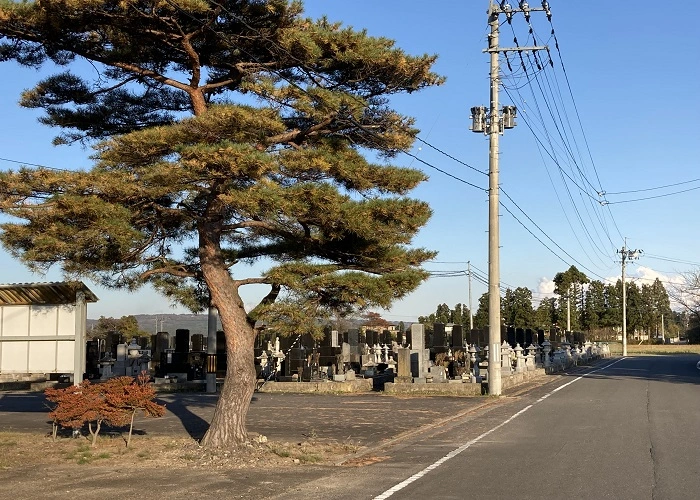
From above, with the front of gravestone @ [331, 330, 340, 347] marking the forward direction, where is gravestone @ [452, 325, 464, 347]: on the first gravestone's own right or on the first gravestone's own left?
on the first gravestone's own left

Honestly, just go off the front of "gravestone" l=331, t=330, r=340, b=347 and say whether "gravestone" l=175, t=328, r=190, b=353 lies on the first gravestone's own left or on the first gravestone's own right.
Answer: on the first gravestone's own right

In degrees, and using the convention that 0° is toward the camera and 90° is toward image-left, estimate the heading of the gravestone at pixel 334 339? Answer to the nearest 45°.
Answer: approximately 0°

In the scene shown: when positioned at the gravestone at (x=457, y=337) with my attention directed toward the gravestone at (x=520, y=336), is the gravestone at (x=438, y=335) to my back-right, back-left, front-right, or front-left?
back-left

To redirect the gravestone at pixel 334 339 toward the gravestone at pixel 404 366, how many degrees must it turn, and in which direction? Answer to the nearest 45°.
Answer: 0° — it already faces it

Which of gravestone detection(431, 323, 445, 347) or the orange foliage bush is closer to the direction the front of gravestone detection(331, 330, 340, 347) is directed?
the orange foliage bush

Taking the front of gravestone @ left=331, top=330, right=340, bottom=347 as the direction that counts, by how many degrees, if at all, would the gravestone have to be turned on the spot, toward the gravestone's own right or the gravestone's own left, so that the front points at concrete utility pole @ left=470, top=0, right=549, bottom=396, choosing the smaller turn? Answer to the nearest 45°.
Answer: approximately 45° to the gravestone's own left

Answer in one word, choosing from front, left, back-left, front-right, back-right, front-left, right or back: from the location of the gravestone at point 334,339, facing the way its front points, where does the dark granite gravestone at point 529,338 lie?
back-left

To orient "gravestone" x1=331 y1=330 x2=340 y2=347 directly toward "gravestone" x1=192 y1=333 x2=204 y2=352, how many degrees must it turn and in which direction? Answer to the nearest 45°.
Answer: approximately 90° to its right

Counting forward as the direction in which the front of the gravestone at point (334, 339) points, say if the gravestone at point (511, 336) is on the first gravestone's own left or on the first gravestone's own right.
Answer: on the first gravestone's own left

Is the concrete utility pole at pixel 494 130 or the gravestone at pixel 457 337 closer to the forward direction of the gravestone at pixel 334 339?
the concrete utility pole

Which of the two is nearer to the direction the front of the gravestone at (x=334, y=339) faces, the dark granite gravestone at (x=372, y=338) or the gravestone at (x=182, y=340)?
the gravestone
